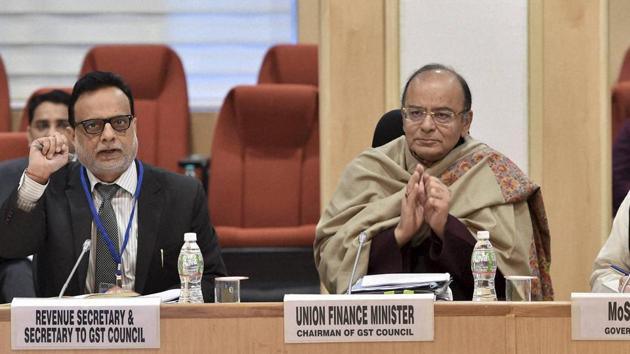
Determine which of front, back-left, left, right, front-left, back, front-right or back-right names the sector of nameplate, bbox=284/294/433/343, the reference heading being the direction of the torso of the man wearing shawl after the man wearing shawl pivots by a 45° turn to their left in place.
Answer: front-right

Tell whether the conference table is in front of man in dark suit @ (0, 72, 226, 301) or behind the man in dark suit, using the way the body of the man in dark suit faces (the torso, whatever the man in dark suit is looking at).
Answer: in front

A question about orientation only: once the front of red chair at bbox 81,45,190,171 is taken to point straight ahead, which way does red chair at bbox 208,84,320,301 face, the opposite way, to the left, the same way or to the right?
the same way

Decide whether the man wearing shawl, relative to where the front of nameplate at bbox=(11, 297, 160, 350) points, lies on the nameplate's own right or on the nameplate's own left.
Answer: on the nameplate's own left

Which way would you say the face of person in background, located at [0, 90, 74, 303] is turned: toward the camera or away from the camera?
toward the camera

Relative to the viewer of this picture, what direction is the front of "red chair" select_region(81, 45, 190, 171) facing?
facing the viewer

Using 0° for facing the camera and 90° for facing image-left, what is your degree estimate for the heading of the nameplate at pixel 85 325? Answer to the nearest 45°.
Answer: approximately 0°

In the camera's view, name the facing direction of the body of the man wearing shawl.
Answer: toward the camera

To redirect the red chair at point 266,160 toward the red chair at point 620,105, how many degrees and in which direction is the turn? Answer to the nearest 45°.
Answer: approximately 90° to its left

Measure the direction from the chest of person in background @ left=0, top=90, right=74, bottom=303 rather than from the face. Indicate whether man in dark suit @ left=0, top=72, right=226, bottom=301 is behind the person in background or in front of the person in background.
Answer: in front

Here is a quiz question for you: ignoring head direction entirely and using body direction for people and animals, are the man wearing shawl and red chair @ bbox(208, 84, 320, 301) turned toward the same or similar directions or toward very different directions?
same or similar directions

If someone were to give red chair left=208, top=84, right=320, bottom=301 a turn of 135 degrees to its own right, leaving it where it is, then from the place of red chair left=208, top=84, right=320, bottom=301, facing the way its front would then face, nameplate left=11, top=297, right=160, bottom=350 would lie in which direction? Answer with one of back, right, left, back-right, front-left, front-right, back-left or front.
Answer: back-left

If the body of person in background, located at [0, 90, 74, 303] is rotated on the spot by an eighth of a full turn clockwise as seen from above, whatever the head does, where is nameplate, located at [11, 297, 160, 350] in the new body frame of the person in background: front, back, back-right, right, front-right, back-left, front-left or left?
front-left

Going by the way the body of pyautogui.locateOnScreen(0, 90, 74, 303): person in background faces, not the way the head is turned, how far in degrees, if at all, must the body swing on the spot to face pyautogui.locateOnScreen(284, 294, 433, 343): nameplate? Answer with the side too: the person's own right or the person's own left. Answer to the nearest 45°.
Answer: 0° — they already face it

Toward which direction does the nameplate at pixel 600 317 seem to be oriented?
toward the camera

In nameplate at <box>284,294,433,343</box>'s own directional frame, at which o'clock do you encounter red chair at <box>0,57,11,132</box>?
The red chair is roughly at 5 o'clock from the nameplate.

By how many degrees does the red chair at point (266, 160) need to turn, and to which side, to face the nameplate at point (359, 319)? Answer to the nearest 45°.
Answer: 0° — it already faces it
